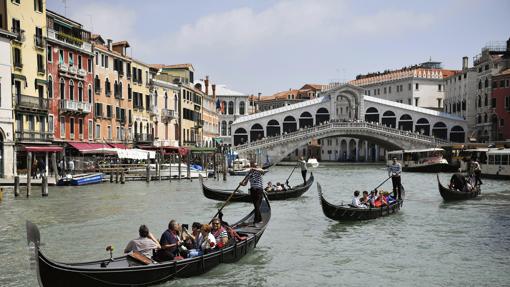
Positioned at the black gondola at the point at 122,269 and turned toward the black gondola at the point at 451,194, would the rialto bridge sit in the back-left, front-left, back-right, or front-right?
front-left

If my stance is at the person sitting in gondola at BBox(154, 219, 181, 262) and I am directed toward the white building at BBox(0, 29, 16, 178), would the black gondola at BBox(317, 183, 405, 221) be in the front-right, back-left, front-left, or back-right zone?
front-right

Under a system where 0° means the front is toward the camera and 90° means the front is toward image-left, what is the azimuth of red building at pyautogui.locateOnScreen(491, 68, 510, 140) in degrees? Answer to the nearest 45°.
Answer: approximately 45°

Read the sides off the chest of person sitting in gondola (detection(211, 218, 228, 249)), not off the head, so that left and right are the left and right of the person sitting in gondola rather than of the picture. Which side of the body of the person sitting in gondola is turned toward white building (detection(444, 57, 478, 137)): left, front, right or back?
back

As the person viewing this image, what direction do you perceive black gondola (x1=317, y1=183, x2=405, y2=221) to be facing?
facing the viewer and to the left of the viewer

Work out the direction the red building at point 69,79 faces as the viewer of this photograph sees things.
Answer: facing the viewer and to the right of the viewer

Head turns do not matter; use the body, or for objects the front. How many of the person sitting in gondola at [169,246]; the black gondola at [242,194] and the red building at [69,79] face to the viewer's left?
1

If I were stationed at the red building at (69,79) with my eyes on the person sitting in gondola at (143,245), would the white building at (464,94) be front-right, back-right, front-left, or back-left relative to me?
back-left

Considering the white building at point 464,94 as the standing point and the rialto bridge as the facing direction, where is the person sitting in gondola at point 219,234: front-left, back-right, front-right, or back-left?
front-left

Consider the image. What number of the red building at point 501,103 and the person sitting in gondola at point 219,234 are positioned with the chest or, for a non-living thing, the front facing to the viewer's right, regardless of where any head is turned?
0

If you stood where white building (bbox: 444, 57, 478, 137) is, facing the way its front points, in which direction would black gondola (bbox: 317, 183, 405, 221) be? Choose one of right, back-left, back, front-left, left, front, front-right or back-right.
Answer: front-left
